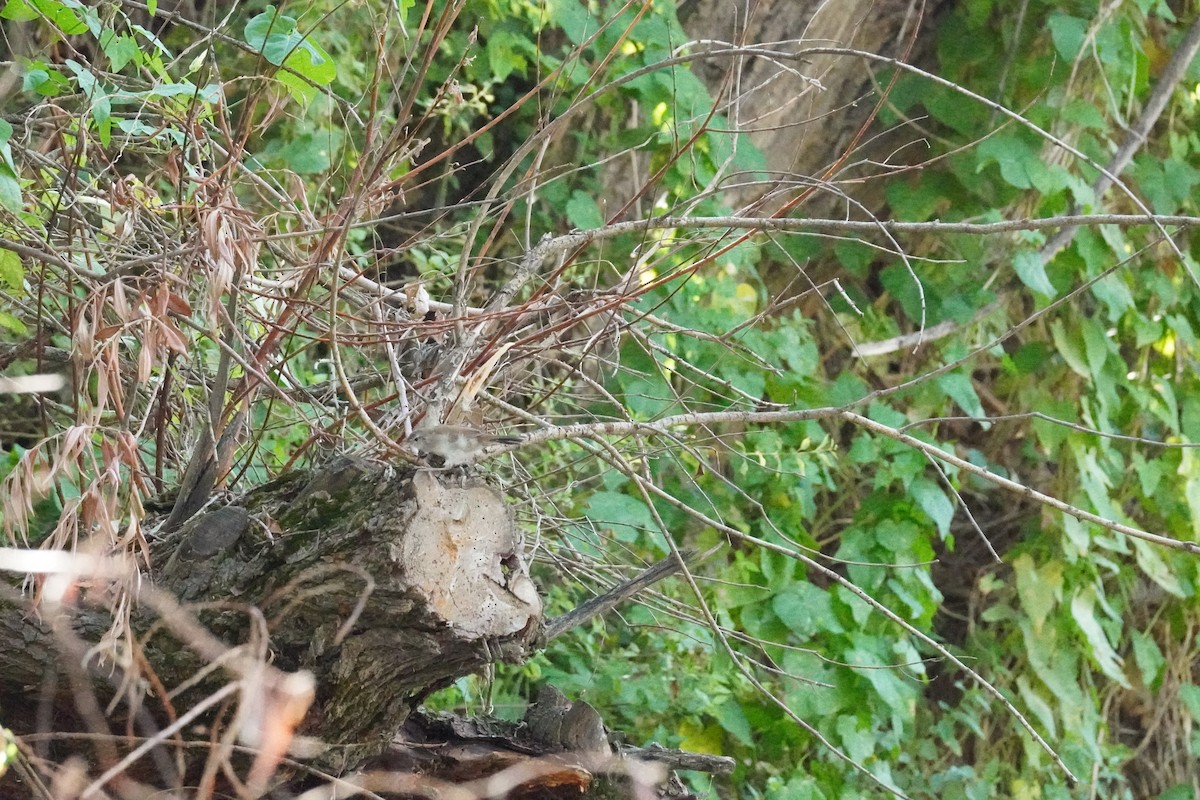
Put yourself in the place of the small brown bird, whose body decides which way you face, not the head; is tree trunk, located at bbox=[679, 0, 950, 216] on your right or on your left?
on your right

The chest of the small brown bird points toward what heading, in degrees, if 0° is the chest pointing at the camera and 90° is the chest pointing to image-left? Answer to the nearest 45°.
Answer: approximately 90°
